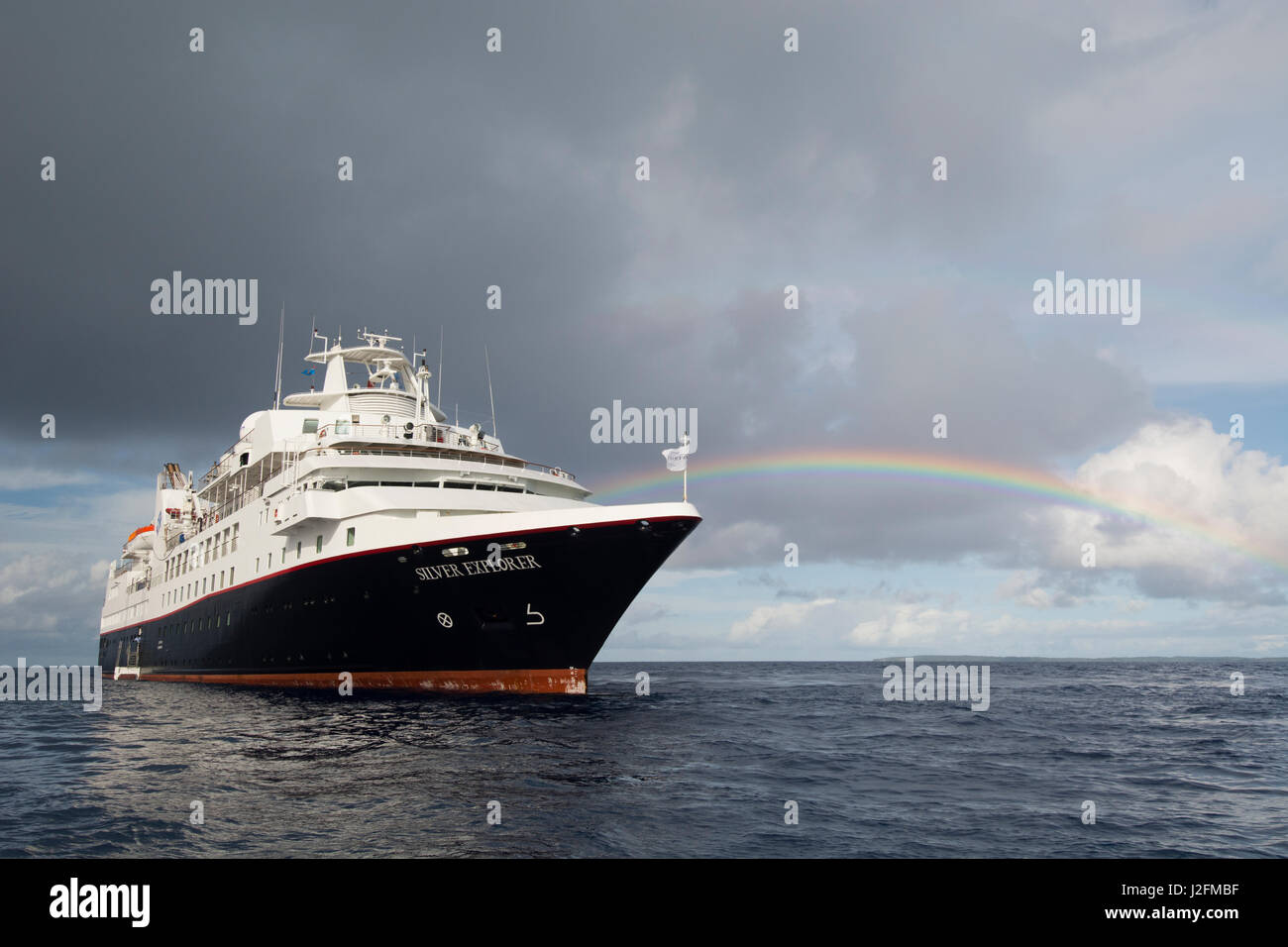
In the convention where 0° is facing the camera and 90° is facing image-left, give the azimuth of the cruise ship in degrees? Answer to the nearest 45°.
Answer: approximately 315°
